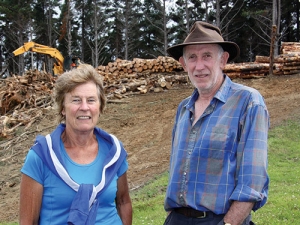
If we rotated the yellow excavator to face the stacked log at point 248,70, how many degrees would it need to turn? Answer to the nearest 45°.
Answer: approximately 135° to its left

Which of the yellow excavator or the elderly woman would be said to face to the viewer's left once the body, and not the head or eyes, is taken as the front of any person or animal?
the yellow excavator

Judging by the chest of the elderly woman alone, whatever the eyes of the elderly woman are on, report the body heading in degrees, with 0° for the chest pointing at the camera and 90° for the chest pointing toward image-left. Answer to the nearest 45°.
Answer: approximately 0°

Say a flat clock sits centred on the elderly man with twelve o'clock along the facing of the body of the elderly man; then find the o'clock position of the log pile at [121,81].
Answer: The log pile is roughly at 4 o'clock from the elderly man.

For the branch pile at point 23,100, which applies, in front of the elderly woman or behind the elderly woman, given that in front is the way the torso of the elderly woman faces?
behind

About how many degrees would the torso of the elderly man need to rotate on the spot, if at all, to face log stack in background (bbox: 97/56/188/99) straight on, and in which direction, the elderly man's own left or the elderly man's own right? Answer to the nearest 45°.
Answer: approximately 135° to the elderly man's own right

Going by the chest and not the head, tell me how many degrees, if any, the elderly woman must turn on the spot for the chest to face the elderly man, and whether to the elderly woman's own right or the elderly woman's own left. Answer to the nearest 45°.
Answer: approximately 90° to the elderly woman's own left

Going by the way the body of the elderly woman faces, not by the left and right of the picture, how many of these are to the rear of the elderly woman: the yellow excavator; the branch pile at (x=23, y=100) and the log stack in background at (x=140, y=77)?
3

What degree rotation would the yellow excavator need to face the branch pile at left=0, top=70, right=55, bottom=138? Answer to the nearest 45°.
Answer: approximately 90° to its left

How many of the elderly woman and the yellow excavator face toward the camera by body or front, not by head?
1
